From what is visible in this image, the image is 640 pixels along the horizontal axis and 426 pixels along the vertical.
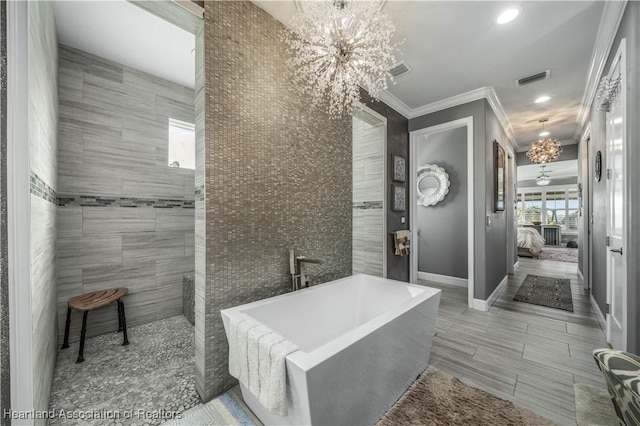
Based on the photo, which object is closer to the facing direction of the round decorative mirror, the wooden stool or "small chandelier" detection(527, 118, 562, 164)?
the wooden stool

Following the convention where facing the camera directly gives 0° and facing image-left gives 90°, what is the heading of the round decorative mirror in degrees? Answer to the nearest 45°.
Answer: approximately 0°

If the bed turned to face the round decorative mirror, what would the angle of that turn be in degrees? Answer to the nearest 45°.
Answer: approximately 90° to its right

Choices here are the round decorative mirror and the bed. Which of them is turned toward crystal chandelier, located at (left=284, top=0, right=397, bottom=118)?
the round decorative mirror

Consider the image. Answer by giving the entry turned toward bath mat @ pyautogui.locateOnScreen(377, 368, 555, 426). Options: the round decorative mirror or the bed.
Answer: the round decorative mirror

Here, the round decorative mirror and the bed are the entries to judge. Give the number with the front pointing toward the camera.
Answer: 1

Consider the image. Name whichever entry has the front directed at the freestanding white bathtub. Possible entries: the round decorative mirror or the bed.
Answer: the round decorative mirror

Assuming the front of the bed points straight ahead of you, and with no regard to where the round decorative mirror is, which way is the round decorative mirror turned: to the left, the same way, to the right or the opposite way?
to the right

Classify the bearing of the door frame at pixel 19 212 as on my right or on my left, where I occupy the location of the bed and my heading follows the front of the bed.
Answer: on my right

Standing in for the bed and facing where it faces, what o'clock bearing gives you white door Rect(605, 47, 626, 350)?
The white door is roughly at 3 o'clock from the bed.

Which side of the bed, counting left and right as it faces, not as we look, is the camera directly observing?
right

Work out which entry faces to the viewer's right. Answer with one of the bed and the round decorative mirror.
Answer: the bed
